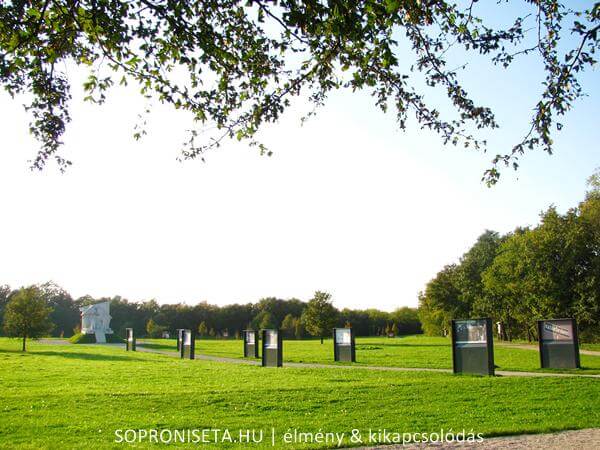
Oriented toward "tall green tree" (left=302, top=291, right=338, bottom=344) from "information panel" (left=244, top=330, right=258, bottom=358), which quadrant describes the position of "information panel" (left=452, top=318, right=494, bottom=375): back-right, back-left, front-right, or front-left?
back-right

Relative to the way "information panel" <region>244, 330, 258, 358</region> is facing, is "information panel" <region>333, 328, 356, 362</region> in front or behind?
in front

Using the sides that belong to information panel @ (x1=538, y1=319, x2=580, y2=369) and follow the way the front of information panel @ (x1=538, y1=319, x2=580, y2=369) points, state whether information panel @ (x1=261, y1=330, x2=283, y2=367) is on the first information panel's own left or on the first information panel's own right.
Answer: on the first information panel's own right

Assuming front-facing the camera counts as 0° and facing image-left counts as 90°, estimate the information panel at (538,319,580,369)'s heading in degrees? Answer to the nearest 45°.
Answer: approximately 0°

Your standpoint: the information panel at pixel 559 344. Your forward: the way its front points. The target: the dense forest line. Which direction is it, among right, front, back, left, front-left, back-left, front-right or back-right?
back

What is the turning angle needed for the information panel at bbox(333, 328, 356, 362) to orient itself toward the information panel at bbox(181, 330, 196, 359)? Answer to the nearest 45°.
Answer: approximately 135° to its right

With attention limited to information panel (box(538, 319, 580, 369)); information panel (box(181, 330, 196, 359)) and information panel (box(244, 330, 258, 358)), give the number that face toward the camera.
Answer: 3

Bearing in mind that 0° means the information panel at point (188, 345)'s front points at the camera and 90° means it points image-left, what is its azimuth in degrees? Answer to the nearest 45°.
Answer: approximately 0°

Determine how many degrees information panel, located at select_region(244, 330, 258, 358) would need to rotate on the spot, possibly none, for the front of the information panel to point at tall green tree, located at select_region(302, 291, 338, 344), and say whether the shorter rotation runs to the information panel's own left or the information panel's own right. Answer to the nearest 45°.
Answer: approximately 180°

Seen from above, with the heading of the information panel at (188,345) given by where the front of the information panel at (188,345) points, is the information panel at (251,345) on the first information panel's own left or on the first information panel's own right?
on the first information panel's own left

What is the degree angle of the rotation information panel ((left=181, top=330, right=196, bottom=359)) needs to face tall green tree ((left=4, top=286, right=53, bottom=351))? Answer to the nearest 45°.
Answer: approximately 135° to its right

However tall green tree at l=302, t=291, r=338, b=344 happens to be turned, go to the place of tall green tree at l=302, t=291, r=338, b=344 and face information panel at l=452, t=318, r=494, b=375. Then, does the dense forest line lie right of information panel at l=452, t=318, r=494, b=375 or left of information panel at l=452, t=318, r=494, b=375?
left
